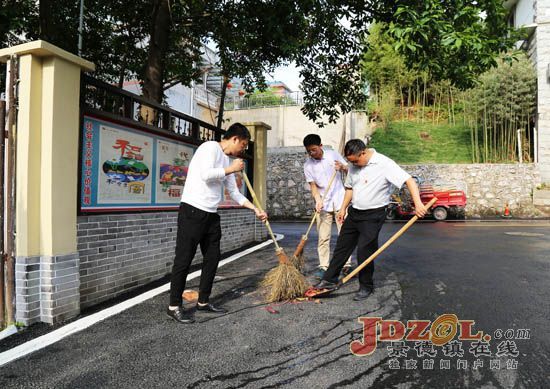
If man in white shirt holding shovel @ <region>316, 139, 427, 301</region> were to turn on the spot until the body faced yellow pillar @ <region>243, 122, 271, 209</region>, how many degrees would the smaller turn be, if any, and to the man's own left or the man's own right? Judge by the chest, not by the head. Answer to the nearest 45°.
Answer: approximately 90° to the man's own right

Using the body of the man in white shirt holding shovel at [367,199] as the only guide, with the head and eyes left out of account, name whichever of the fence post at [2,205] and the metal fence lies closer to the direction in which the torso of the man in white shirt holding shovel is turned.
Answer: the fence post

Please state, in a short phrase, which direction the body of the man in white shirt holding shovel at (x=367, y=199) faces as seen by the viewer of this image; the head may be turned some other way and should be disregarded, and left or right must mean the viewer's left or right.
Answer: facing the viewer and to the left of the viewer

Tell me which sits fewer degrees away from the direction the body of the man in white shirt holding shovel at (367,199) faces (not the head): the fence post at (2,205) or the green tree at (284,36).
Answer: the fence post

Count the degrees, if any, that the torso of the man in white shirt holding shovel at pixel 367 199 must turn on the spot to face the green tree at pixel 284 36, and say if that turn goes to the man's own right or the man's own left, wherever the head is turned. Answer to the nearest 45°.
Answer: approximately 90° to the man's own right

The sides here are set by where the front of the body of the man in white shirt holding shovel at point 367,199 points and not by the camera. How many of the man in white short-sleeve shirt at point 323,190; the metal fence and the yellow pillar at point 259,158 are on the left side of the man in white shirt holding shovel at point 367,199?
0

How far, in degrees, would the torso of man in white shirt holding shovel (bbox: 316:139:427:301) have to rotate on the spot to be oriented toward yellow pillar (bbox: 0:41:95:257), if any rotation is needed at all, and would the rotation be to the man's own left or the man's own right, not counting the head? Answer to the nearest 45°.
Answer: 0° — they already face it

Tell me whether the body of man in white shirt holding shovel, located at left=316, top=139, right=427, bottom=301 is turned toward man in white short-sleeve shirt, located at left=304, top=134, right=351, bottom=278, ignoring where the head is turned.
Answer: no

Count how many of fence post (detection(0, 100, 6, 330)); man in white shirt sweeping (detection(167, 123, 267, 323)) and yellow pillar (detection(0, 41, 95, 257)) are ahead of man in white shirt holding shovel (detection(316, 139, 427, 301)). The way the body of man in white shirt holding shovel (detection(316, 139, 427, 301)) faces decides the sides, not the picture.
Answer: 3

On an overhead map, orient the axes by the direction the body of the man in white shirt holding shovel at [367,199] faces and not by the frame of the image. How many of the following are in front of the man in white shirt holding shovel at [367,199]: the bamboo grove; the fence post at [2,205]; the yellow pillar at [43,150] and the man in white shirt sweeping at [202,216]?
3

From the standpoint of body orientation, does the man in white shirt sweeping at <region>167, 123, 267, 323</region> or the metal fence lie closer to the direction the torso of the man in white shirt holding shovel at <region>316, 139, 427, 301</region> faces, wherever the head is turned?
the man in white shirt sweeping

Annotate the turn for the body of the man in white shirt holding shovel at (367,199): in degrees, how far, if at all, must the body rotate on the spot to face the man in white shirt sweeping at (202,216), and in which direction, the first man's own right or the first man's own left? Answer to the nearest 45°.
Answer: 0° — they already face them

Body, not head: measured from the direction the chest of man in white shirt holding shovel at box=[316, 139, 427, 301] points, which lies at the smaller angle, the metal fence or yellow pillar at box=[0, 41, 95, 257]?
the yellow pillar

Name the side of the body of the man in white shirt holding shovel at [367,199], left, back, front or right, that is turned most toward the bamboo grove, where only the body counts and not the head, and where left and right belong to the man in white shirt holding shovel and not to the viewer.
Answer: back

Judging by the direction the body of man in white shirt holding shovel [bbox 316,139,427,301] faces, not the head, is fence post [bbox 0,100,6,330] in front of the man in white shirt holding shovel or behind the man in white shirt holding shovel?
in front

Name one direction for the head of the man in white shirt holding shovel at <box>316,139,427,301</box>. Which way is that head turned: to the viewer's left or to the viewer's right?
to the viewer's left
